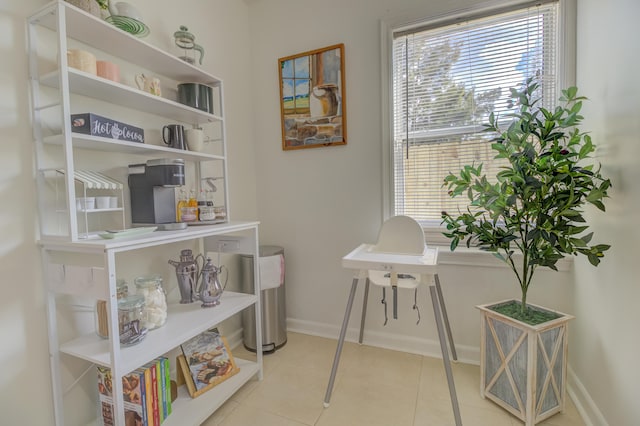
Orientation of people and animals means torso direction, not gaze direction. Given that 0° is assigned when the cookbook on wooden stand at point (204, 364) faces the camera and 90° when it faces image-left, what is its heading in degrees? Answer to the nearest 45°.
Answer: approximately 315°

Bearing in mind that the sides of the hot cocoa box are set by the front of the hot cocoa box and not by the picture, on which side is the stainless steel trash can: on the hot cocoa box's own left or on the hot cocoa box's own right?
on the hot cocoa box's own left

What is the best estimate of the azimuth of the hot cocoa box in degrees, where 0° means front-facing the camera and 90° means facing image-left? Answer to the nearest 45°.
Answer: approximately 315°
